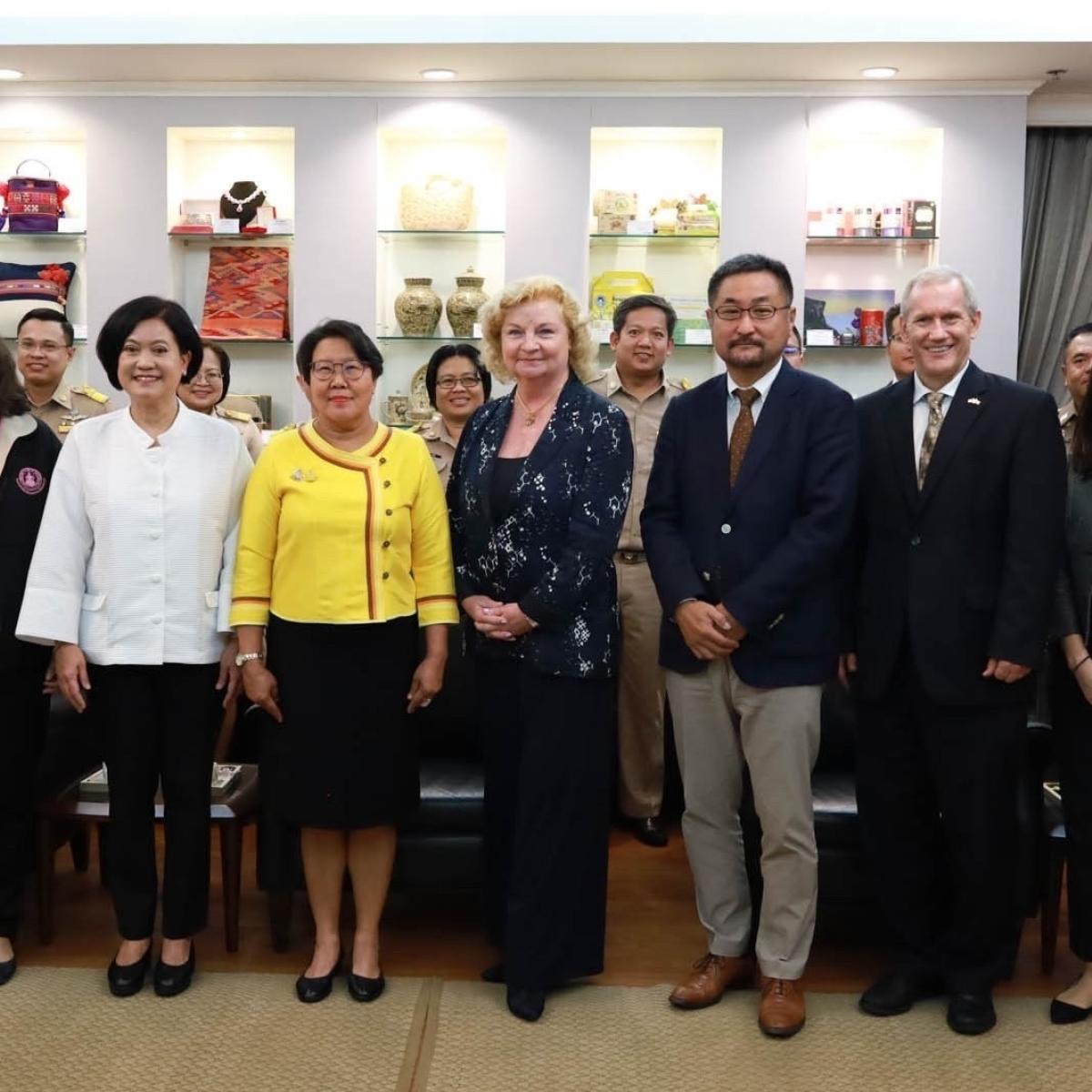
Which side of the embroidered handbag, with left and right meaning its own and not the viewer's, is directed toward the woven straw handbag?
left

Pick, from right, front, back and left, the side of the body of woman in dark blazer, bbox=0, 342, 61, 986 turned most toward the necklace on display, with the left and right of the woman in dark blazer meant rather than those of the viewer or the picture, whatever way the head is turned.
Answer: back

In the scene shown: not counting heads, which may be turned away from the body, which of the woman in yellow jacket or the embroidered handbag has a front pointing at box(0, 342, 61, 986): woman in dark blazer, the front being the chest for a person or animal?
the embroidered handbag

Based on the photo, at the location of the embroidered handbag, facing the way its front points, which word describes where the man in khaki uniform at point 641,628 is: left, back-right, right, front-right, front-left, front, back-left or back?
front-left

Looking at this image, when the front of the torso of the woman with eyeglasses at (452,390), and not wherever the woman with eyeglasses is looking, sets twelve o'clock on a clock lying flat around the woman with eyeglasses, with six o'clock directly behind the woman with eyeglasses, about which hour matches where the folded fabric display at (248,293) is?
The folded fabric display is roughly at 5 o'clock from the woman with eyeglasses.

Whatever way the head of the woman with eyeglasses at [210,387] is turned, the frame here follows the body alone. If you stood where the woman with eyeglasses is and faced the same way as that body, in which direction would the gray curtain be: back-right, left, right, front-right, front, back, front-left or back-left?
left

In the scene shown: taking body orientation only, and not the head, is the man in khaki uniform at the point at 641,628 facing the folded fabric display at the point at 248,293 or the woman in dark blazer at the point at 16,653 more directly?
the woman in dark blazer

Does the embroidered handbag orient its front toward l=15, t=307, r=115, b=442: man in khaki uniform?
yes

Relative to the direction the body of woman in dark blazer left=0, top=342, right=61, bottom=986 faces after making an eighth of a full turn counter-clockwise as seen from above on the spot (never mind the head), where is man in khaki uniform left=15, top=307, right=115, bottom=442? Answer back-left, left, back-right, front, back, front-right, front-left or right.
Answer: back-left

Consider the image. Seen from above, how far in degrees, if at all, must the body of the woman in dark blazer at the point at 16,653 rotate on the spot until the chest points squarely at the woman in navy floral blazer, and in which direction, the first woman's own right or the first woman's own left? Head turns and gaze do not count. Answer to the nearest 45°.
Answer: approximately 45° to the first woman's own left
